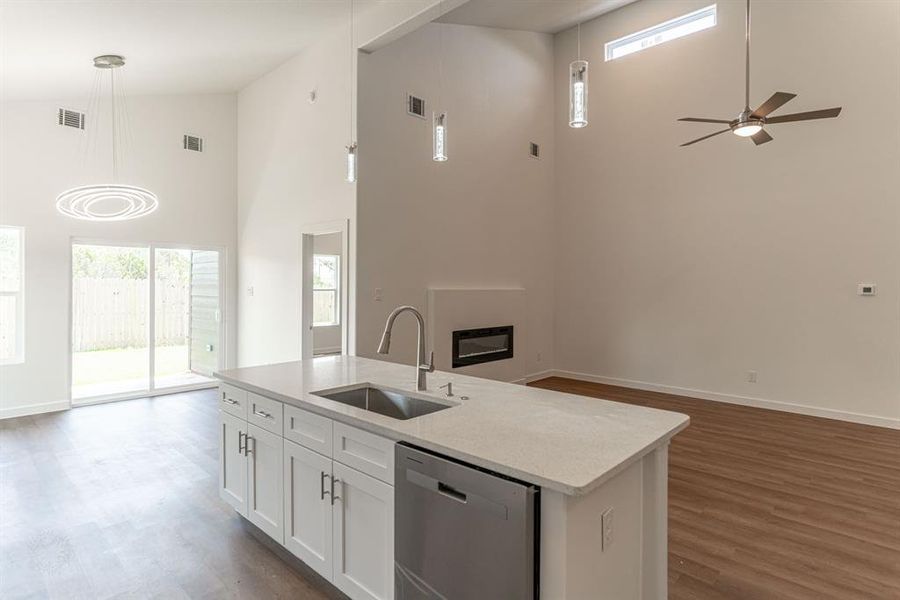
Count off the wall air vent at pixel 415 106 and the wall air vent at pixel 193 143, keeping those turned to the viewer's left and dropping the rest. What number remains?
0

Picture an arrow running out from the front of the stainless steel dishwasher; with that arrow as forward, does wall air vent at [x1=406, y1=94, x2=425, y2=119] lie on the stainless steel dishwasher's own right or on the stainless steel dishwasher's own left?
on the stainless steel dishwasher's own right

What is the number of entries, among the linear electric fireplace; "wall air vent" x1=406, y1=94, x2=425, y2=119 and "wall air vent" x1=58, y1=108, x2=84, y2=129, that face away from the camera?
0

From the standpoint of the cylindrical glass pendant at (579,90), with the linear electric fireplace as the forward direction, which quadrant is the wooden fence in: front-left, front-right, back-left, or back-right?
front-left

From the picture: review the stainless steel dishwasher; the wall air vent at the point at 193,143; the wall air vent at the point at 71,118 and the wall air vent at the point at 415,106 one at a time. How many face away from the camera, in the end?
0

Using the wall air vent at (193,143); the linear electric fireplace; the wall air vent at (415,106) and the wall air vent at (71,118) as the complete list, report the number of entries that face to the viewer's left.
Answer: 0

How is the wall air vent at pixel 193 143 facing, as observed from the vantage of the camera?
facing the viewer and to the right of the viewer

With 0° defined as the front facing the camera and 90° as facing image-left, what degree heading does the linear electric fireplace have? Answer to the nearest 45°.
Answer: approximately 315°

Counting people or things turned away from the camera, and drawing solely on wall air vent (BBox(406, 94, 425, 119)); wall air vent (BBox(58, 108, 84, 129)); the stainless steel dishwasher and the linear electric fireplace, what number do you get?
0

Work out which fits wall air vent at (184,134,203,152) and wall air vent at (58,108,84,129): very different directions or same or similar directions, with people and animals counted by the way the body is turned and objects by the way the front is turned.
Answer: same or similar directions

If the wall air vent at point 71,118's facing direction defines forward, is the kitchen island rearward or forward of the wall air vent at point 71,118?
forward

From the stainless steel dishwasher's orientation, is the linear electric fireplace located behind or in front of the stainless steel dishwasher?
behind

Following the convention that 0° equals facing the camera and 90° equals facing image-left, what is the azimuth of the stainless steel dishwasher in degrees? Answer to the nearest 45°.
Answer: approximately 45°

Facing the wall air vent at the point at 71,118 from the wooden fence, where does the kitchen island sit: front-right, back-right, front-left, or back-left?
front-left

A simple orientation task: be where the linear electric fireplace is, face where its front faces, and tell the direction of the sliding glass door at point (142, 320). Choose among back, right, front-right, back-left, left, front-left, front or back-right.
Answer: back-right
